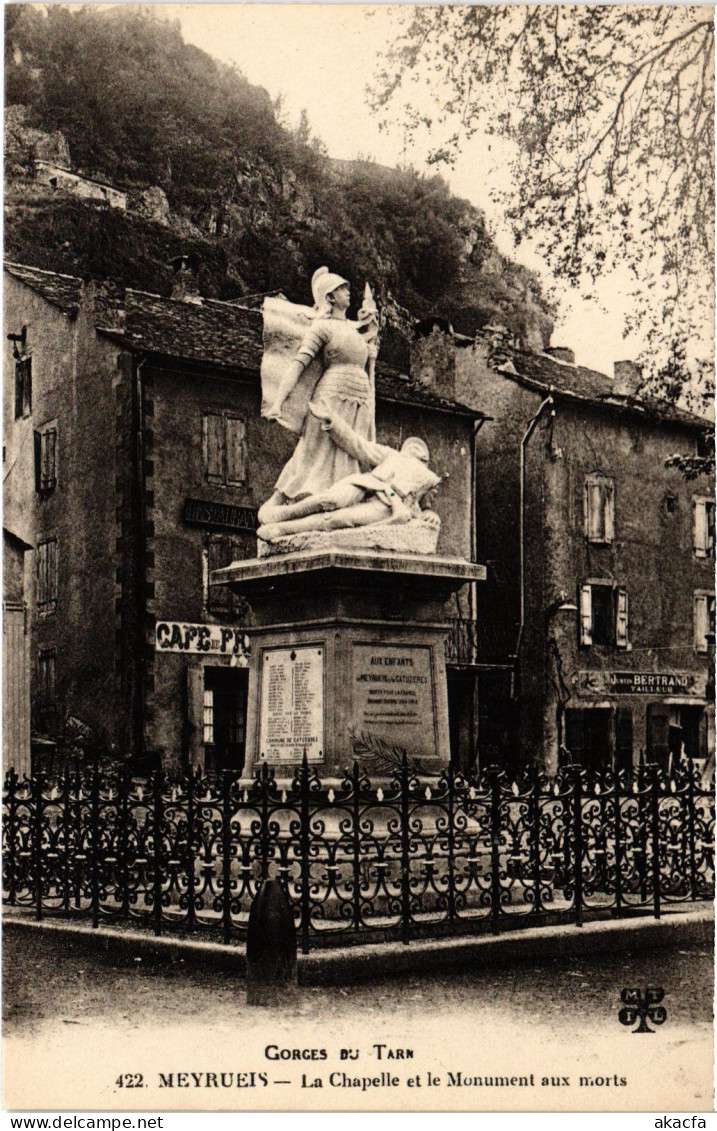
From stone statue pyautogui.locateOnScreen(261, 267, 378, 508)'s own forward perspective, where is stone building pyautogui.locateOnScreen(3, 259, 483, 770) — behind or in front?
behind

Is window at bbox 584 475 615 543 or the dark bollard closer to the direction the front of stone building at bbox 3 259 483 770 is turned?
the dark bollard

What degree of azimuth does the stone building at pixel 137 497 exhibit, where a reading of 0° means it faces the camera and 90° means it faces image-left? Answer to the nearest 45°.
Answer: approximately 315°

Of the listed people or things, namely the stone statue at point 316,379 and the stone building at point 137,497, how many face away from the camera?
0

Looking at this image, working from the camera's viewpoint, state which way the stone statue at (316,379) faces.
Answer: facing the viewer and to the right of the viewer

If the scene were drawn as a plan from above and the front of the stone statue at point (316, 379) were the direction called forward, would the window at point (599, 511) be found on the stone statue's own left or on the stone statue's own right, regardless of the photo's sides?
on the stone statue's own left

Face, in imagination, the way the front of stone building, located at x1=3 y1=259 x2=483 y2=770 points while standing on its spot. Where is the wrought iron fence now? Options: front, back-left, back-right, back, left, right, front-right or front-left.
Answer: front-right

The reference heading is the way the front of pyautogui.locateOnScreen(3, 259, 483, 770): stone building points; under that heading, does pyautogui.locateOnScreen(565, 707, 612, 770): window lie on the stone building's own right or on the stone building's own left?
on the stone building's own left

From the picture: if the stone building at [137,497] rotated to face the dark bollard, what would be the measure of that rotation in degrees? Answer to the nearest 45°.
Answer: approximately 45° to its right
